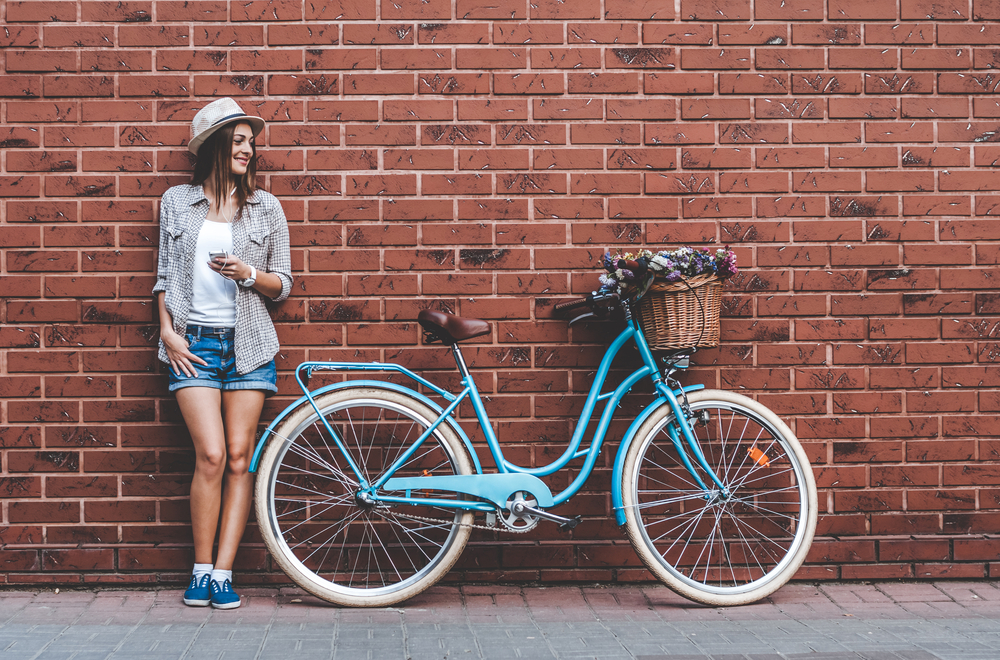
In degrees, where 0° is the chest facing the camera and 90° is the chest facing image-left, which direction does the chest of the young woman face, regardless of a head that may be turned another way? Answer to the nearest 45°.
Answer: approximately 0°

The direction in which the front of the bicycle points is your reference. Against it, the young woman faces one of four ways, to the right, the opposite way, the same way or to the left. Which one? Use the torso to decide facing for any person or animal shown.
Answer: to the right

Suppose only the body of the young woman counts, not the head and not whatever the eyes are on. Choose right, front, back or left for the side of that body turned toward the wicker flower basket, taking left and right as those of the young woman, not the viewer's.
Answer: left

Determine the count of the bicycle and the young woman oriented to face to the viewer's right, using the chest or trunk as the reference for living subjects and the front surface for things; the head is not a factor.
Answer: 1

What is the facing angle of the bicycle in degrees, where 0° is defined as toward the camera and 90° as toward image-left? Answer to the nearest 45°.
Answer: approximately 270°

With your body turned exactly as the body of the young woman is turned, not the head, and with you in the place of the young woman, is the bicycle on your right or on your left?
on your left

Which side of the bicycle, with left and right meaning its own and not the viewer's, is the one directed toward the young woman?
back
